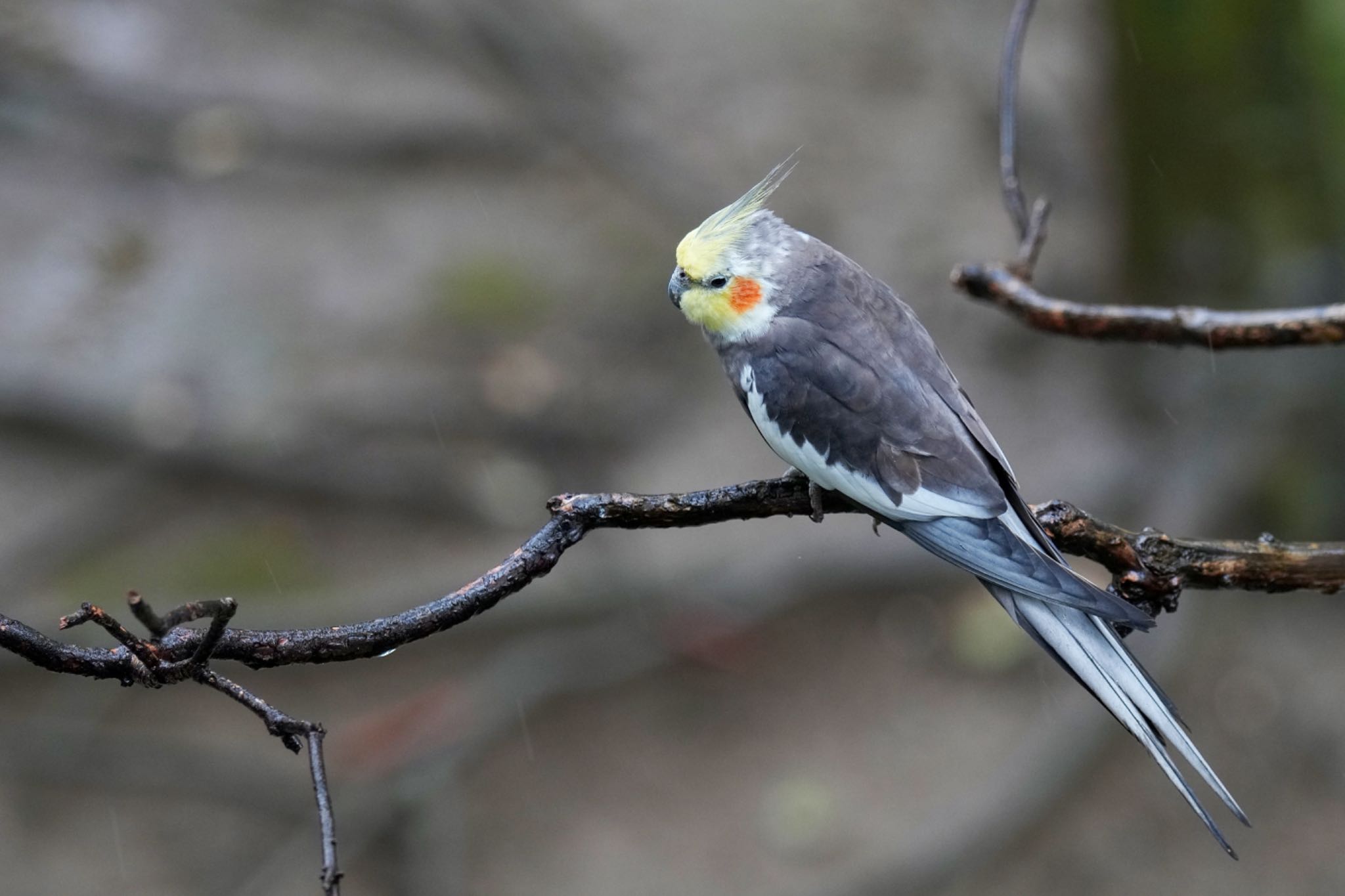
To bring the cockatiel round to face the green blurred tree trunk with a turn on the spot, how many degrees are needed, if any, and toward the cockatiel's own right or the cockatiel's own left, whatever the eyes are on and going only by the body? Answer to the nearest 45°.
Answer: approximately 135° to the cockatiel's own right

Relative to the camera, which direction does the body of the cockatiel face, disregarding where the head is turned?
to the viewer's left
